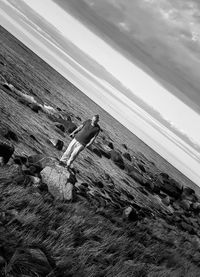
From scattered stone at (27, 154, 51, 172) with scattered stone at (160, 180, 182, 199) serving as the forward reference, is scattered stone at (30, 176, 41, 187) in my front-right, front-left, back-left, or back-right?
back-right

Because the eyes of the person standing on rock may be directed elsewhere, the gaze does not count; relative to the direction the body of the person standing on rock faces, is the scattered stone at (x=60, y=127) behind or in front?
behind

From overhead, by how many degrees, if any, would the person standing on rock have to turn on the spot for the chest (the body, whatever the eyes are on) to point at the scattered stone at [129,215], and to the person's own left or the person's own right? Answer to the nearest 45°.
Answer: approximately 90° to the person's own left

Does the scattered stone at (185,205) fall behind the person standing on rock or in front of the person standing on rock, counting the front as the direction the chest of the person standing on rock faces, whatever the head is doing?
behind

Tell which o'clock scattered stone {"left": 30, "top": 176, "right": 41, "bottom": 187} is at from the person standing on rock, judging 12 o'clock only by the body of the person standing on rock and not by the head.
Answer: The scattered stone is roughly at 12 o'clock from the person standing on rock.

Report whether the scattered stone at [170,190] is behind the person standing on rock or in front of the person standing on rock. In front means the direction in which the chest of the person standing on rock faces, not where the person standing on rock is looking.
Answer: behind

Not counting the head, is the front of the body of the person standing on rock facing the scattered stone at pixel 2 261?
yes

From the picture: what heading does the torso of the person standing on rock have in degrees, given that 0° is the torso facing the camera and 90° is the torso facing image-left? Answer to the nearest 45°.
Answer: approximately 0°
